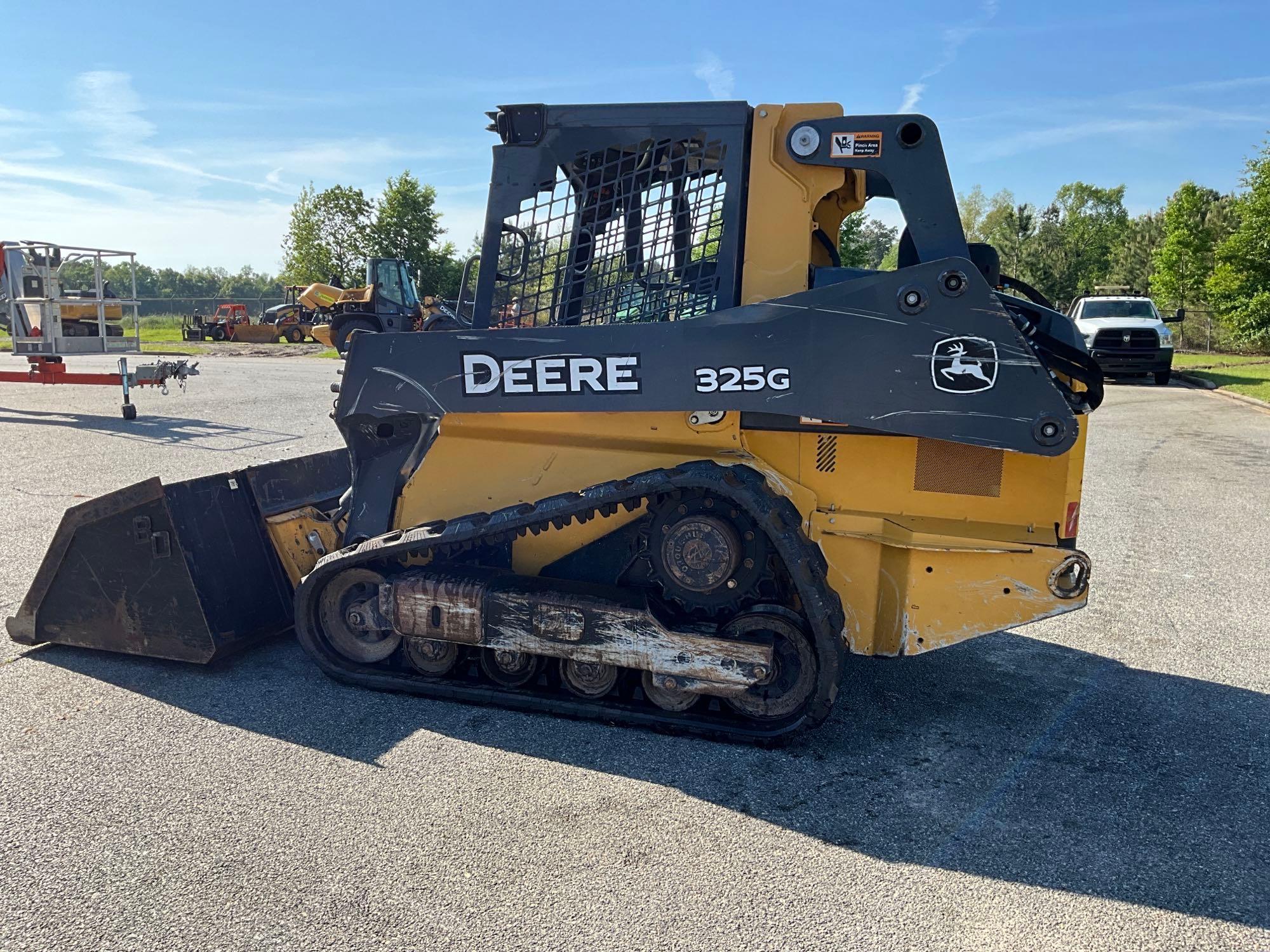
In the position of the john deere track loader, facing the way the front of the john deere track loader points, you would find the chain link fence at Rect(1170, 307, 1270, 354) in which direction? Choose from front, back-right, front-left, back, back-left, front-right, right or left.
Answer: back-right

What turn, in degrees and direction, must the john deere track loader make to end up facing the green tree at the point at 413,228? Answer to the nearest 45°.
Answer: approximately 90° to its right

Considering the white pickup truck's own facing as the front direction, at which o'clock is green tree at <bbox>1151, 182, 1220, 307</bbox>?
The green tree is roughly at 6 o'clock from the white pickup truck.

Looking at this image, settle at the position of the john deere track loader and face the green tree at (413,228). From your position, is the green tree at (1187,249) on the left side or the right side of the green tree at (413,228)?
right

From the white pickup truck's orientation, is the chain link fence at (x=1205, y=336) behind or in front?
behind

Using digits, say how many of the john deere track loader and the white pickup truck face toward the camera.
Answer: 1

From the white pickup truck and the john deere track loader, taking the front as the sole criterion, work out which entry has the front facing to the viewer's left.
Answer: the john deere track loader

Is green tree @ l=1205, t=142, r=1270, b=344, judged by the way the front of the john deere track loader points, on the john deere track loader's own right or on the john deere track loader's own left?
on the john deere track loader's own right

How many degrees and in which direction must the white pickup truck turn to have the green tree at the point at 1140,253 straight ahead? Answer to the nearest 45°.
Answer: approximately 180°

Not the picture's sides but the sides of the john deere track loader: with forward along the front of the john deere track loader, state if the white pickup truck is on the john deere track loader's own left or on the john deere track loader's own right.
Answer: on the john deere track loader's own right

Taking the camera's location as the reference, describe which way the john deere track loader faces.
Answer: facing to the left of the viewer
